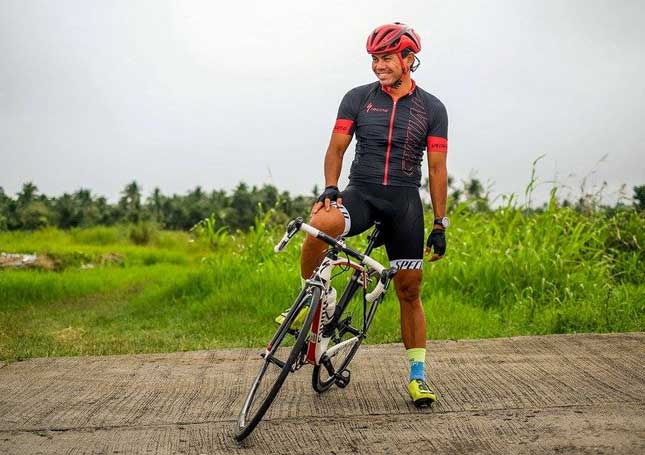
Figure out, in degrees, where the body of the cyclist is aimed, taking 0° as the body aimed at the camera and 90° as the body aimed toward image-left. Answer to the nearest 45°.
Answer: approximately 0°

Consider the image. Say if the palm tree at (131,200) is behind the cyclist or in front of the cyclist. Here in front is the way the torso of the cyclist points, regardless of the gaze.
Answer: behind

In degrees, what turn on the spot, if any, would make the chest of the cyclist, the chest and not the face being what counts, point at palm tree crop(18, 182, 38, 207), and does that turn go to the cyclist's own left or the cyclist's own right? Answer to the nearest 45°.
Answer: approximately 135° to the cyclist's own right

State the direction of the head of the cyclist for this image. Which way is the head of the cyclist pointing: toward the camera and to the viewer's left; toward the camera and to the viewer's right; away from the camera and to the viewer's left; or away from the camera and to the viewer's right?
toward the camera and to the viewer's left
